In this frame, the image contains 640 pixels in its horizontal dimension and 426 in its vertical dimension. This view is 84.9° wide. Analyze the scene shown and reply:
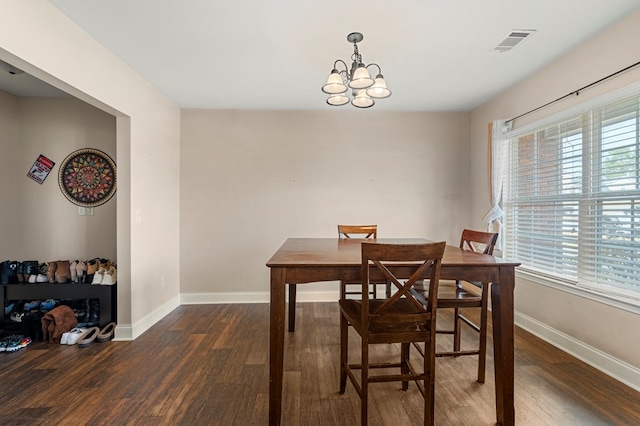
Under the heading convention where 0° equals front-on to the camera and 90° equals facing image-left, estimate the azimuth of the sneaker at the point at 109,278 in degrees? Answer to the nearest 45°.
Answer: approximately 45°

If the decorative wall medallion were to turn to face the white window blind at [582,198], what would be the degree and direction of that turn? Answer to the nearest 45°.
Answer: approximately 45° to its left

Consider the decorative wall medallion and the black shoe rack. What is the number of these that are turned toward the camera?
2

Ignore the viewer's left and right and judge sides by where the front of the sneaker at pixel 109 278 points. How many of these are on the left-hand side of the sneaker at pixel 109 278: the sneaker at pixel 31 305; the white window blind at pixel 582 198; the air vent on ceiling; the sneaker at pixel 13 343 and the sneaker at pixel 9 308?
2

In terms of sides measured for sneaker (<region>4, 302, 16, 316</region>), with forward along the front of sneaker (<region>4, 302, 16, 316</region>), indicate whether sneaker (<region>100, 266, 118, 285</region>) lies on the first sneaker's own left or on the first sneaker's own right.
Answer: on the first sneaker's own left

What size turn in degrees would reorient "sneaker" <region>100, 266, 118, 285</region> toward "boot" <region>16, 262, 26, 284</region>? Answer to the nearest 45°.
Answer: approximately 90° to its right

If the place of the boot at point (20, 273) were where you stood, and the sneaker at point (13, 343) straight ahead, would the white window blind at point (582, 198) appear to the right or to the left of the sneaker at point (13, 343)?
left

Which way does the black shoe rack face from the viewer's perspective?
toward the camera

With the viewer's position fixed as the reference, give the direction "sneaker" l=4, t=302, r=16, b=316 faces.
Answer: facing the viewer and to the left of the viewer

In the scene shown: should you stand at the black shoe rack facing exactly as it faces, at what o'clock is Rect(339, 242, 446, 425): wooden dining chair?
The wooden dining chair is roughly at 11 o'clock from the black shoe rack.

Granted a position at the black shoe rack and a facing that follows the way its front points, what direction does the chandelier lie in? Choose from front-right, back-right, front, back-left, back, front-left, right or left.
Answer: front-left

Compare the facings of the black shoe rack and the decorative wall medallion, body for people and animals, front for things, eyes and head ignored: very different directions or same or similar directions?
same or similar directions

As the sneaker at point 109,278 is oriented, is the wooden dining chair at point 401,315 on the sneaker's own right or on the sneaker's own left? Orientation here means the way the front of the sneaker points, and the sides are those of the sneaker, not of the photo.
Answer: on the sneaker's own left

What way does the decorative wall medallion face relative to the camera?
toward the camera
